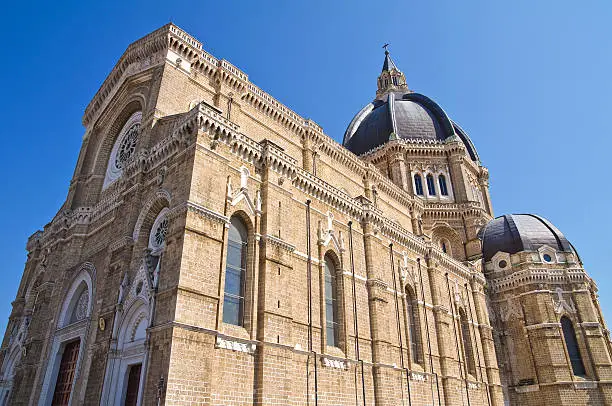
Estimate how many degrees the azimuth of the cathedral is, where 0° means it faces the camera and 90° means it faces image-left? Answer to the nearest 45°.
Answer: approximately 45°
